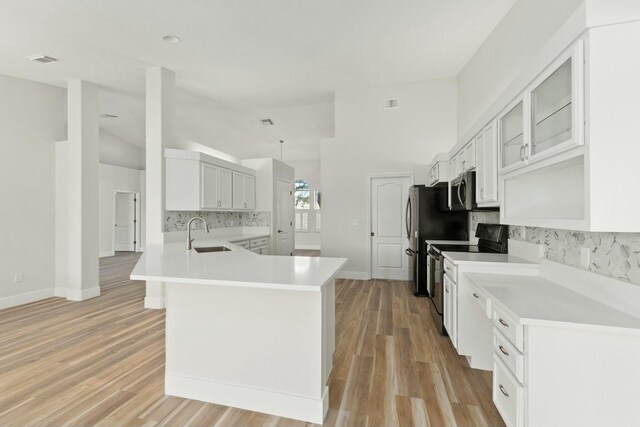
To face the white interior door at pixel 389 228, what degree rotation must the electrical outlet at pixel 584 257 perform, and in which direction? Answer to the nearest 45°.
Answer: approximately 90° to its right

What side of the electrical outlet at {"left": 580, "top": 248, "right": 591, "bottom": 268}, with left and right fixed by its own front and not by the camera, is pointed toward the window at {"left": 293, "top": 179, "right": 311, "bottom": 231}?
right

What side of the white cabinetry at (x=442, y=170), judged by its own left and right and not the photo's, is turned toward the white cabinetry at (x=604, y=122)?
left

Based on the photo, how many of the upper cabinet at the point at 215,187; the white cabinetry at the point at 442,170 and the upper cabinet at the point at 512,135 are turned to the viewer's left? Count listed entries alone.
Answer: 2

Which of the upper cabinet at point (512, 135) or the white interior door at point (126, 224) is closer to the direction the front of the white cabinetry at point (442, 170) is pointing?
the white interior door

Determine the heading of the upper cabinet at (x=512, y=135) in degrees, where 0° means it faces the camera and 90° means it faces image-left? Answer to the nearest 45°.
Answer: approximately 90°

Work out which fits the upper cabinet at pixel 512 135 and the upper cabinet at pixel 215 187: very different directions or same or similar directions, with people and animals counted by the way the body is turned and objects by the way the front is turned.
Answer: very different directions

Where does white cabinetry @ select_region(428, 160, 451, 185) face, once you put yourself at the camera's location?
facing to the left of the viewer

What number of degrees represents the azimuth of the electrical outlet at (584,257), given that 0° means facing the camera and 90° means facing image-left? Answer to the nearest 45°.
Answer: approximately 45°

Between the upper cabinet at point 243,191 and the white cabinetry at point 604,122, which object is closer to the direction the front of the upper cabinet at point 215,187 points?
the white cabinetry
